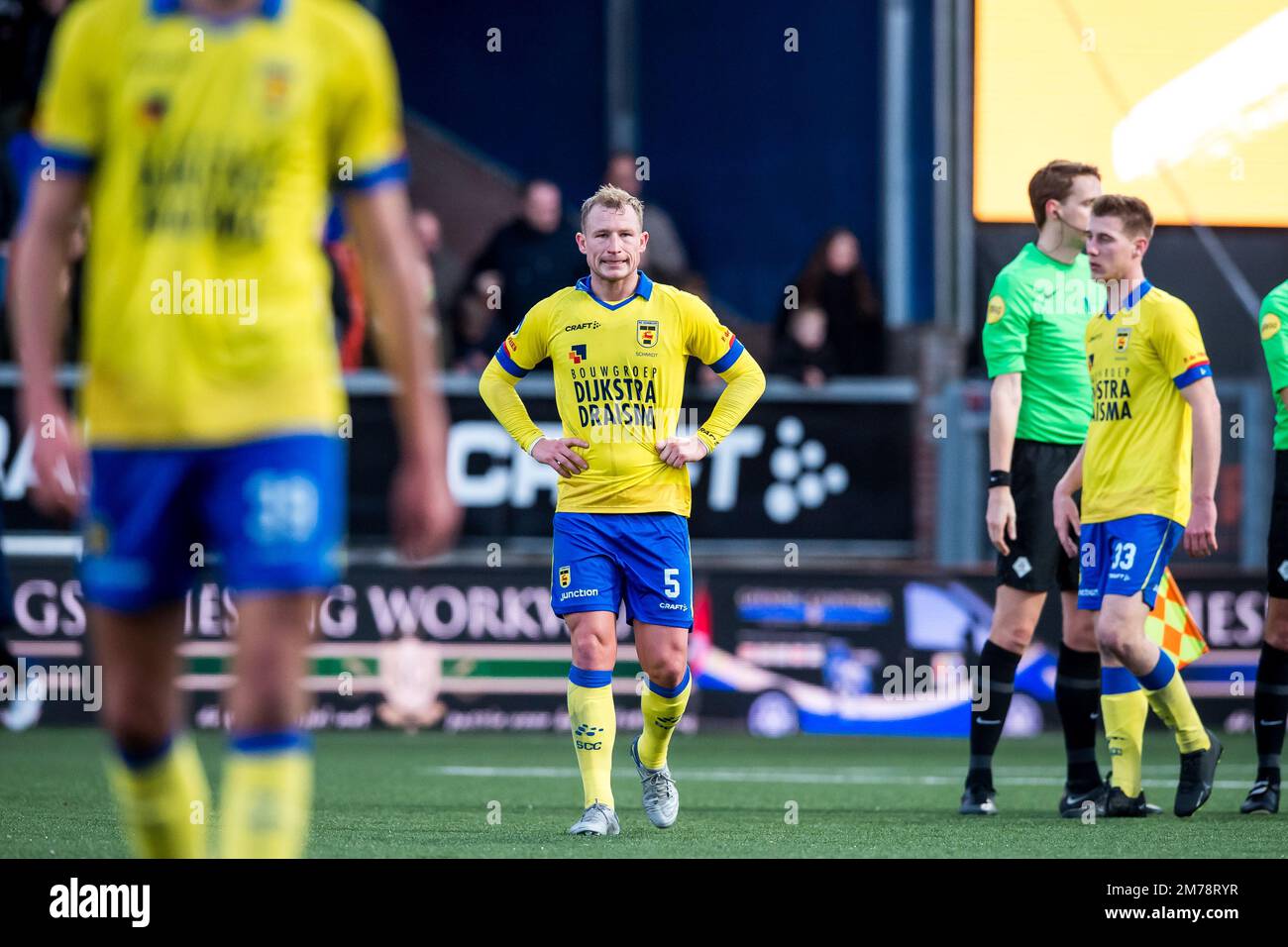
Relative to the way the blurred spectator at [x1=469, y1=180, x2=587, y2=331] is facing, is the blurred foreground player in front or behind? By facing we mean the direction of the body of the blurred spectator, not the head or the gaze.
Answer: in front

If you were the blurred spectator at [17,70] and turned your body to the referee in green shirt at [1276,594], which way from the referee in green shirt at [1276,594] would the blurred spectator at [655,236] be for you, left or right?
left

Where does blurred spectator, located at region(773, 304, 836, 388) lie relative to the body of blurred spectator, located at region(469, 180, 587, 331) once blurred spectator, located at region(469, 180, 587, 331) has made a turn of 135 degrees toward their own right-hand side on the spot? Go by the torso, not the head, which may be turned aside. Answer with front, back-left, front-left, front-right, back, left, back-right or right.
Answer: back-right

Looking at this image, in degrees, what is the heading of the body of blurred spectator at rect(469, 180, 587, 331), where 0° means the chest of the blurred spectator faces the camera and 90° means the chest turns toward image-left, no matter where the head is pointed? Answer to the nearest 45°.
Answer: approximately 0°

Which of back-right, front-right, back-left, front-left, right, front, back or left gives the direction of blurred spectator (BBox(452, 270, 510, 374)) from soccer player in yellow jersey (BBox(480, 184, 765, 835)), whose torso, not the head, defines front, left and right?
back

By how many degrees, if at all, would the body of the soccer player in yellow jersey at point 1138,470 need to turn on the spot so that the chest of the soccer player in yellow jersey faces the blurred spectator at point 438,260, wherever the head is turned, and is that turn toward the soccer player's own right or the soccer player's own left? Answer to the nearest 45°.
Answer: approximately 90° to the soccer player's own right

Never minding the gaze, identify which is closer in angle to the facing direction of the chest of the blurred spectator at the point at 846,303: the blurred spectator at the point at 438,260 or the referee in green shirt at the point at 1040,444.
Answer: the referee in green shirt

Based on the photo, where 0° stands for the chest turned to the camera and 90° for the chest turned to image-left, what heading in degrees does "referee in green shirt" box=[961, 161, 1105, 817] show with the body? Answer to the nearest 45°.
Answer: approximately 315°

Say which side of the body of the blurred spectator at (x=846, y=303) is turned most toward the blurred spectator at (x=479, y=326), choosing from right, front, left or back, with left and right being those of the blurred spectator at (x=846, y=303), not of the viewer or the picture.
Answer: right

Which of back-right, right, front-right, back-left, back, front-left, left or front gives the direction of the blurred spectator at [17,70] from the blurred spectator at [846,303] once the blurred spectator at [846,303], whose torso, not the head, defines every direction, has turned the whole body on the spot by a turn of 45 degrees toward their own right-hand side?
front-right
